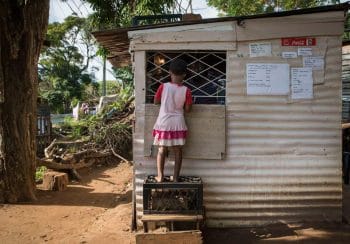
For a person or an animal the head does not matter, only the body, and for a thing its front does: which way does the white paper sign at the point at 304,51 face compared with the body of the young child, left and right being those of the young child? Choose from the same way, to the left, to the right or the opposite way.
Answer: the opposite way

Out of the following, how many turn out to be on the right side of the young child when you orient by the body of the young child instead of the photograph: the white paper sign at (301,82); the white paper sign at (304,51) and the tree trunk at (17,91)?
2

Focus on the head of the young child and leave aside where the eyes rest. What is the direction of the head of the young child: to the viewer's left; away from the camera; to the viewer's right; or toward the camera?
away from the camera

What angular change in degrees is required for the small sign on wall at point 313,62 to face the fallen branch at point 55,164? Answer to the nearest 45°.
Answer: approximately 135° to its right

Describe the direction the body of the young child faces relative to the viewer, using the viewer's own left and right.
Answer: facing away from the viewer

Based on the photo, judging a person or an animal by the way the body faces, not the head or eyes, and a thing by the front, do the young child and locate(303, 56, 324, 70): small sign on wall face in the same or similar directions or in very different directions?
very different directions

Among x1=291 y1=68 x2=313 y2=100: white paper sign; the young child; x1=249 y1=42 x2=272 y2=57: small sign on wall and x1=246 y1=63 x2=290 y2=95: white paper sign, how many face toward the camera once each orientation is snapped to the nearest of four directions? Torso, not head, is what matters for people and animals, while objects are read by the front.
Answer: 3
